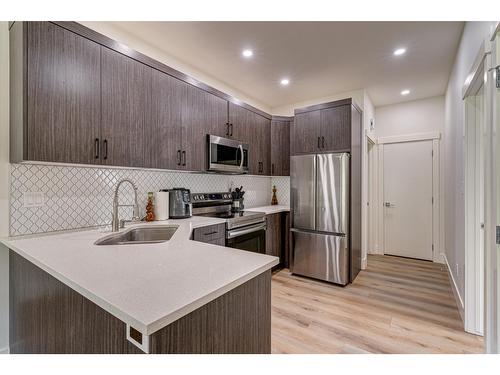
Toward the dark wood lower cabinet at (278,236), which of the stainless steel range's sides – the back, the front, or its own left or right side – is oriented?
left

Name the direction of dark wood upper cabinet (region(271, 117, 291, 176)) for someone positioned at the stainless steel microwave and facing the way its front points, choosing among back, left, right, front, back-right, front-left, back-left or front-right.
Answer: left

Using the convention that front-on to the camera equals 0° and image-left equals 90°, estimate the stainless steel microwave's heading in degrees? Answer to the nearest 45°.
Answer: approximately 315°

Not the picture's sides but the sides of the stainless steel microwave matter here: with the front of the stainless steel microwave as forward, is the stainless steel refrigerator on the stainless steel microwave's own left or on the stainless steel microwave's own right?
on the stainless steel microwave's own left

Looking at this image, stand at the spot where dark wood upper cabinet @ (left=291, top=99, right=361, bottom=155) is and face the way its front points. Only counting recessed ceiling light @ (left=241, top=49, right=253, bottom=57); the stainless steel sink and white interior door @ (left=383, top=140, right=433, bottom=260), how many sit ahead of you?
2

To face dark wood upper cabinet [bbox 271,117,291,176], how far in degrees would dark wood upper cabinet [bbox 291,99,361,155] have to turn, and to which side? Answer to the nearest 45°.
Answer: approximately 90° to its right

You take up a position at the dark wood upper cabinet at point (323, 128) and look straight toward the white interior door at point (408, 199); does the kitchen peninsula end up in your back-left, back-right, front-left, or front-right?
back-right

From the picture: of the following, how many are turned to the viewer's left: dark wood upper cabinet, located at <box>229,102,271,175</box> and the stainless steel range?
0

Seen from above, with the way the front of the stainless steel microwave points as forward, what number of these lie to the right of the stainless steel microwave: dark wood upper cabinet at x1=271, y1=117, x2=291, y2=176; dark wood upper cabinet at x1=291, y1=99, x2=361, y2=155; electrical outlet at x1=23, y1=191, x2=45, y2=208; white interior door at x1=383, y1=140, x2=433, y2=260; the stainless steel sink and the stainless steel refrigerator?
2

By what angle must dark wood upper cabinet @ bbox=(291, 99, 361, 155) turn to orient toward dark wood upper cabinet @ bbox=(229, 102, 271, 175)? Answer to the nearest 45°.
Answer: approximately 45° to its right
